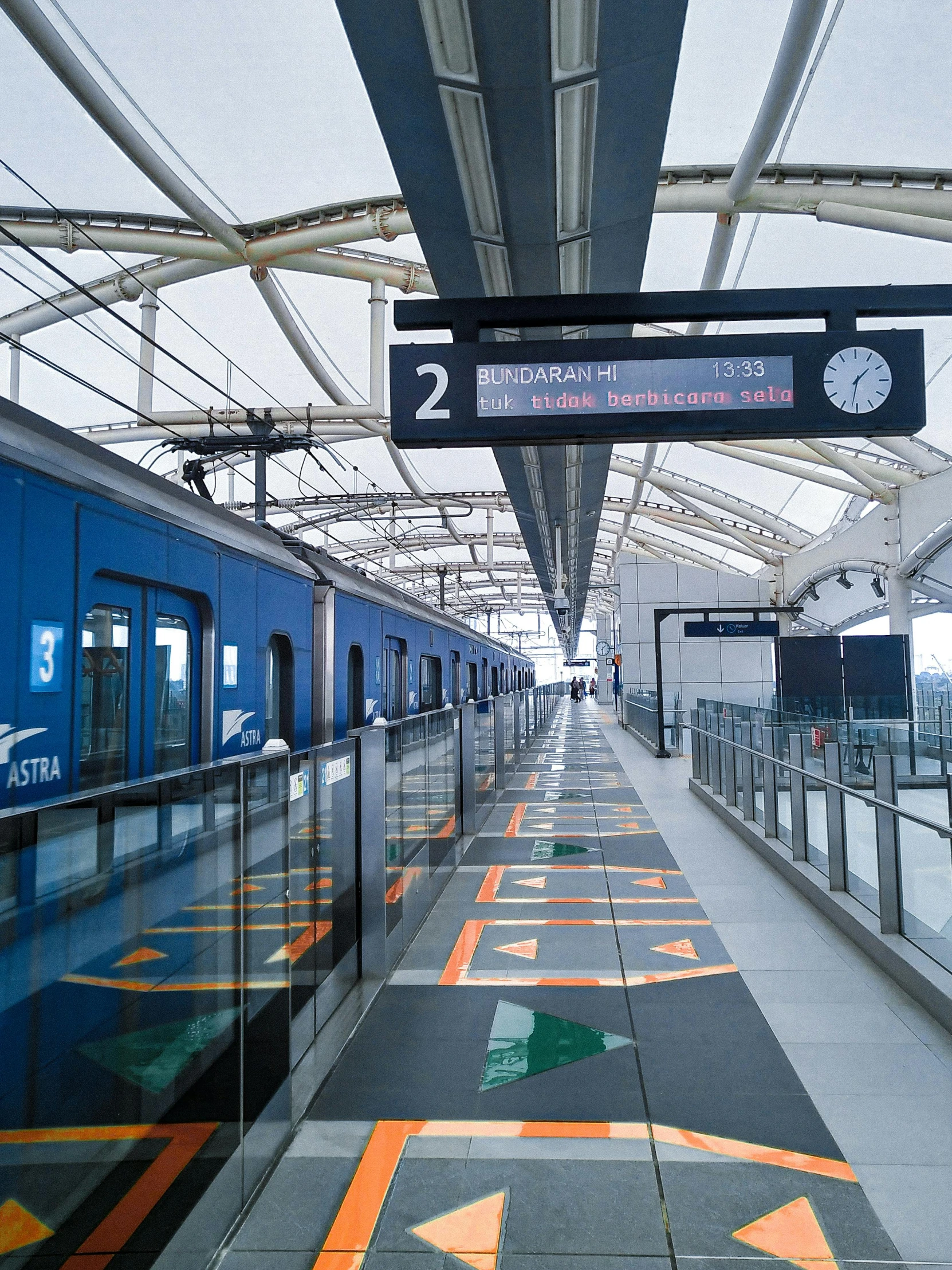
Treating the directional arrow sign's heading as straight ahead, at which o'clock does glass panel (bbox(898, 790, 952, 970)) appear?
The glass panel is roughly at 12 o'clock from the directional arrow sign.

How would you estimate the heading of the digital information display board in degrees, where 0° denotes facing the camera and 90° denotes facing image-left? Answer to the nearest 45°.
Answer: approximately 0°
